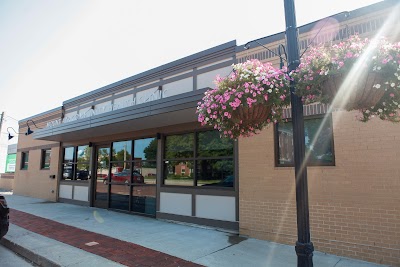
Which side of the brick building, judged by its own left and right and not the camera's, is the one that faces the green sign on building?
right

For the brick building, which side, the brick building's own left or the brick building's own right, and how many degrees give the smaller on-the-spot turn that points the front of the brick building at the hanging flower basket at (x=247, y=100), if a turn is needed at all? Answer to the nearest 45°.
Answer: approximately 45° to the brick building's own left

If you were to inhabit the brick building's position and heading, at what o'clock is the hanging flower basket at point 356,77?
The hanging flower basket is roughly at 10 o'clock from the brick building.

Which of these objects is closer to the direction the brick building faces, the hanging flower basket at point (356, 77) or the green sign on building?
the hanging flower basket

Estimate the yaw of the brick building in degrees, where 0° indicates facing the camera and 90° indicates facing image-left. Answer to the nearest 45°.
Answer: approximately 45°
